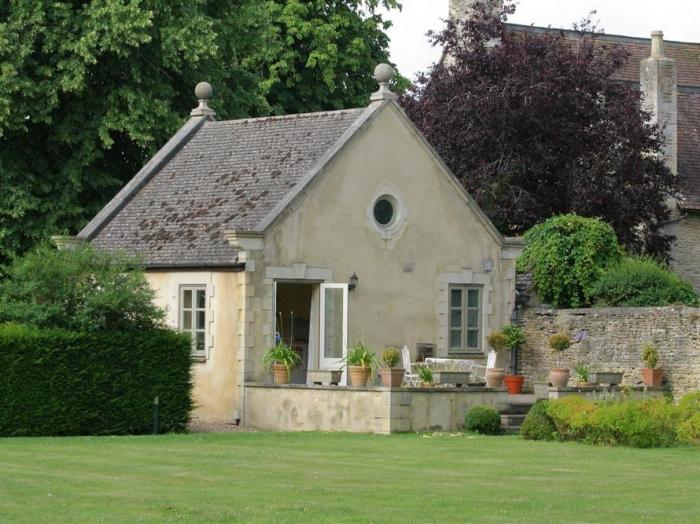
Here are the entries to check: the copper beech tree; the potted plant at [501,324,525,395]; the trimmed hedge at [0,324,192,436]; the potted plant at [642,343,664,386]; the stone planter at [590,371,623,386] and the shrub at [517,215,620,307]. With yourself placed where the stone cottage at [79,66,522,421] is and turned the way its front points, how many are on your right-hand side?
1

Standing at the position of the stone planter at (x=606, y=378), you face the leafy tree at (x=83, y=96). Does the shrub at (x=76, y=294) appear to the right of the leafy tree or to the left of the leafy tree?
left

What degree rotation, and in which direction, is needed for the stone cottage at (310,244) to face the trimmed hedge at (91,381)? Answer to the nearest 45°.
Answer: approximately 90° to its right

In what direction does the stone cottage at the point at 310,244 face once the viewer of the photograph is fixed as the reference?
facing the viewer and to the right of the viewer

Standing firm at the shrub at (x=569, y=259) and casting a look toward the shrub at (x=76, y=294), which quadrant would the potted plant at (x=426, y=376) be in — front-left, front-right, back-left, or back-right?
front-left

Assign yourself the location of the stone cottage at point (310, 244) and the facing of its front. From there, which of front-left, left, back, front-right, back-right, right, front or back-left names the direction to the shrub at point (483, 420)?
front

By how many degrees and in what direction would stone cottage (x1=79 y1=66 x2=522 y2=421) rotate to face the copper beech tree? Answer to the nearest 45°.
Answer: approximately 90° to its left

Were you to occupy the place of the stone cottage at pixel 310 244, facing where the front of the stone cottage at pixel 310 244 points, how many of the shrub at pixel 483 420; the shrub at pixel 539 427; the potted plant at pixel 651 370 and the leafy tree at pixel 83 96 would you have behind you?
1

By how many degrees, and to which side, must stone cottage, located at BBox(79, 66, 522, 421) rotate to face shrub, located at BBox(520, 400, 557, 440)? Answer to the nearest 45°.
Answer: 0° — it already faces it

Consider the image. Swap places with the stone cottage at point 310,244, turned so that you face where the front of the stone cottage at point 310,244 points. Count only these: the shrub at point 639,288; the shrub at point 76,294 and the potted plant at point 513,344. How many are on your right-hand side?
1

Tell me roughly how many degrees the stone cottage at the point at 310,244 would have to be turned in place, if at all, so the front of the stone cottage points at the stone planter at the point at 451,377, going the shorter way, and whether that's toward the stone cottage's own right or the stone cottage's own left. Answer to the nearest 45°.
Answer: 0° — it already faces it

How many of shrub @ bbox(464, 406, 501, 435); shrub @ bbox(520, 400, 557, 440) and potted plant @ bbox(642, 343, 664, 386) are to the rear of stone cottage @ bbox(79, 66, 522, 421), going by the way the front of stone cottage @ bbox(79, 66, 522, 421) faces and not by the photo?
0

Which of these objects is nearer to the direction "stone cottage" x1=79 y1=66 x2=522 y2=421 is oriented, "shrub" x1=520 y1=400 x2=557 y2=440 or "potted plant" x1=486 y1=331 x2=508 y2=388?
the shrub

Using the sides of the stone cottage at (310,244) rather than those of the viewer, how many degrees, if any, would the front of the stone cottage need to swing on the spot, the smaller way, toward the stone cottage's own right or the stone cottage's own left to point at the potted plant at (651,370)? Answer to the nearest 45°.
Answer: approximately 45° to the stone cottage's own left

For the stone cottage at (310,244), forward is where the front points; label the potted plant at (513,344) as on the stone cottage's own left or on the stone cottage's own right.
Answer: on the stone cottage's own left
